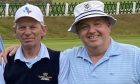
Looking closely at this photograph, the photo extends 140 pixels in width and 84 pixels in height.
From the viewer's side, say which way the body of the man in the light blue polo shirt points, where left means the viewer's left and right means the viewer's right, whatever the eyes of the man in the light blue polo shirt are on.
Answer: facing the viewer
